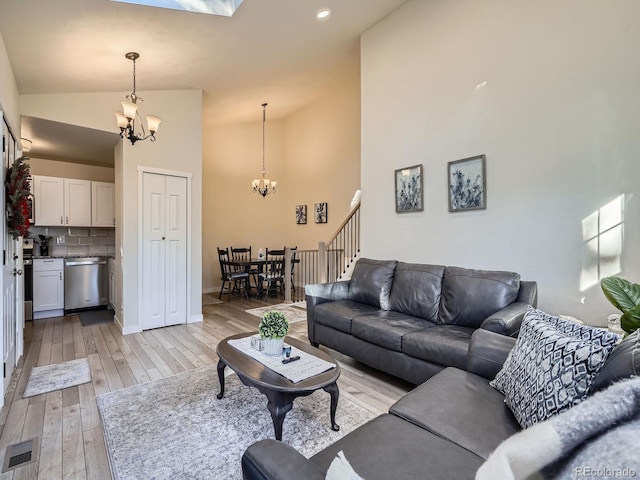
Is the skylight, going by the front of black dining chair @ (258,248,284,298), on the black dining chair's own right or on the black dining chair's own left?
on the black dining chair's own left

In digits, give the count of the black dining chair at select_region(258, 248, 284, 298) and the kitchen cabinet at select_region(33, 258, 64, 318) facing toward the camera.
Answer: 1

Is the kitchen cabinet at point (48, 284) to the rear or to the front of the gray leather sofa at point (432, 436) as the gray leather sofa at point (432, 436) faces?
to the front

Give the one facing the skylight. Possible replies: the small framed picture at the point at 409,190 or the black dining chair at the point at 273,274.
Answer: the small framed picture

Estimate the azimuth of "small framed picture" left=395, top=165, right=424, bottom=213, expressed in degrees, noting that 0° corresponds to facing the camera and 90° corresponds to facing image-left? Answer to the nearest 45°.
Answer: approximately 45°

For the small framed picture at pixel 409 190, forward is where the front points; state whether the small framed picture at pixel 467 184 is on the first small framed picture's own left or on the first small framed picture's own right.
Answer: on the first small framed picture's own left

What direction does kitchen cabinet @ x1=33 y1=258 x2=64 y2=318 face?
toward the camera

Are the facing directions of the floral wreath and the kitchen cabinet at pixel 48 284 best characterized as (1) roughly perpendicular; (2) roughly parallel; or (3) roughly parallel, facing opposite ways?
roughly perpendicular

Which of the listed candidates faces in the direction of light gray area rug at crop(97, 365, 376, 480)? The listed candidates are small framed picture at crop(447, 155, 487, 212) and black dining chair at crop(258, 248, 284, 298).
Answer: the small framed picture

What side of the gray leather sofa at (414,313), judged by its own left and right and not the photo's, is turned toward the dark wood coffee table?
front

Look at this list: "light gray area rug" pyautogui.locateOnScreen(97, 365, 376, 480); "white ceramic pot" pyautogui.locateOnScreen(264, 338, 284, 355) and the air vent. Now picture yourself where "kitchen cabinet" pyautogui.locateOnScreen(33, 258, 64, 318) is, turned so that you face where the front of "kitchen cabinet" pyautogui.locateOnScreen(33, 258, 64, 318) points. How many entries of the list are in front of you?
3

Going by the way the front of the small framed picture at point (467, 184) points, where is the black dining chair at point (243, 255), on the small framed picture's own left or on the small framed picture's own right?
on the small framed picture's own right

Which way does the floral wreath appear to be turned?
to the viewer's right

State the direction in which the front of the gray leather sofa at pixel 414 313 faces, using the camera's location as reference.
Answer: facing the viewer and to the left of the viewer

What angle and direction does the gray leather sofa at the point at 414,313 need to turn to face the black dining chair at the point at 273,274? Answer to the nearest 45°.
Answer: approximately 90° to its right
